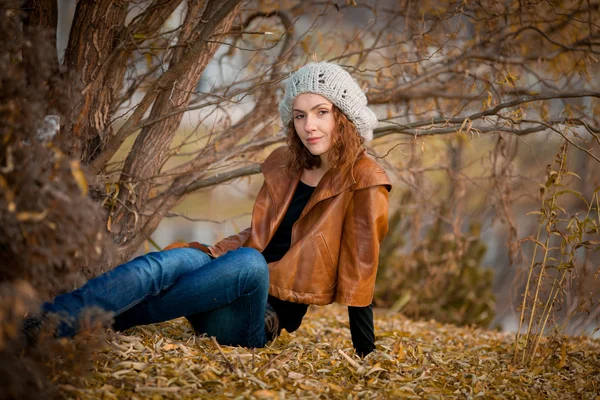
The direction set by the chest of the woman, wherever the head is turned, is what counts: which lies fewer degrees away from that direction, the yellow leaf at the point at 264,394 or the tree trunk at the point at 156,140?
the yellow leaf

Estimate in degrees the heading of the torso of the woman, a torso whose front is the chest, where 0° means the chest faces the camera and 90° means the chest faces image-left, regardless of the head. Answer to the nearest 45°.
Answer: approximately 45°

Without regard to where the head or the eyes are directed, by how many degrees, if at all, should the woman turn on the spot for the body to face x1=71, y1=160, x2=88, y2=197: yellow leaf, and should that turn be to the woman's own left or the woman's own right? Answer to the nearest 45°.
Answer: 0° — they already face it

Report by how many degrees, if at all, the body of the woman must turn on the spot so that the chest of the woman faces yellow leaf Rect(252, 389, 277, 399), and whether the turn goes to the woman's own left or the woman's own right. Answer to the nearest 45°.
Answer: approximately 45° to the woman's own left
